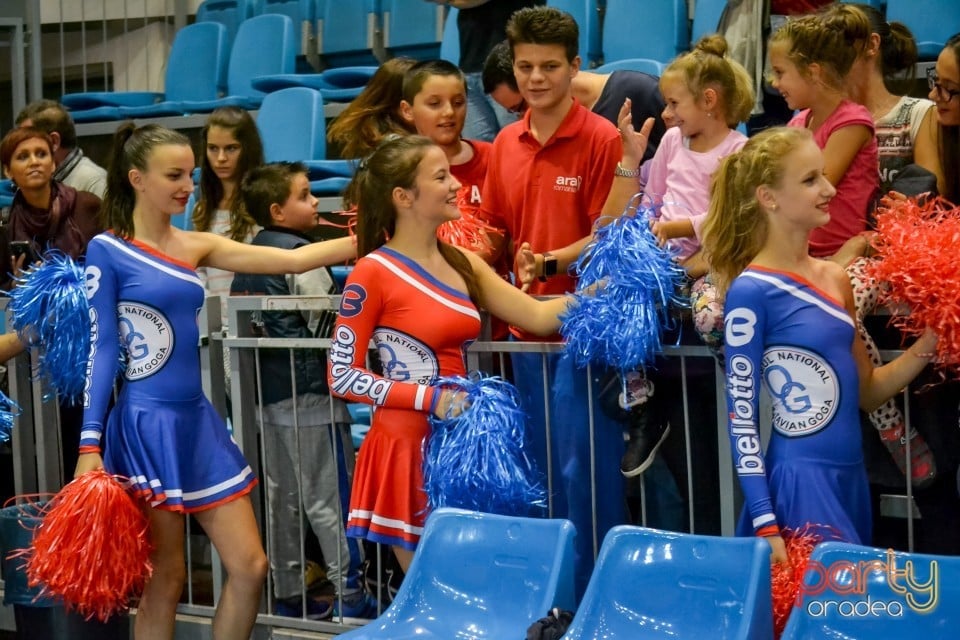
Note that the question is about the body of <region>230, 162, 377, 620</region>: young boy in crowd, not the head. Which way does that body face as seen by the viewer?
to the viewer's right

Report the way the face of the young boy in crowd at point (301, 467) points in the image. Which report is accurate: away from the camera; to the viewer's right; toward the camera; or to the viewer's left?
to the viewer's right

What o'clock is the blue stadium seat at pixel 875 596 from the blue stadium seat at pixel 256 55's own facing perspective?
the blue stadium seat at pixel 875 596 is roughly at 10 o'clock from the blue stadium seat at pixel 256 55.

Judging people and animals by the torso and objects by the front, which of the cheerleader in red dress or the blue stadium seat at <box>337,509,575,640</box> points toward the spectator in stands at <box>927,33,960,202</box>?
the cheerleader in red dress

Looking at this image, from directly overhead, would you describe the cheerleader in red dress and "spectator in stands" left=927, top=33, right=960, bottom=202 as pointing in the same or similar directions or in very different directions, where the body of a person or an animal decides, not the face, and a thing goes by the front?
very different directions

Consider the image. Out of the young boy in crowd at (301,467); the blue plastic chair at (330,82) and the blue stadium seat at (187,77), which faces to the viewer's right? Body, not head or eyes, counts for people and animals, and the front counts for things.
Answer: the young boy in crowd

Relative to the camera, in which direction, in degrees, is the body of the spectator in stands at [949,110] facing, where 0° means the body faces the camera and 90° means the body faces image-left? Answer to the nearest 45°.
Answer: approximately 45°

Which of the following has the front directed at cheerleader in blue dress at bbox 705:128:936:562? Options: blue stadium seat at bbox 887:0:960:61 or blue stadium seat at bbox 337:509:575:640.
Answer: blue stadium seat at bbox 887:0:960:61

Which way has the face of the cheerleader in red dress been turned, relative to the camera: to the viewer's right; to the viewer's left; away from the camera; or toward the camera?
to the viewer's right

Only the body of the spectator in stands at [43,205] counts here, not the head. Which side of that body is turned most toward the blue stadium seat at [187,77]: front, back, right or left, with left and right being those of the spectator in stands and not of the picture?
back

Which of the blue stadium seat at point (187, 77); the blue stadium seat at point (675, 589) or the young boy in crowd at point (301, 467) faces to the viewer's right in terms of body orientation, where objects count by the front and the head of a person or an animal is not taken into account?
the young boy in crowd

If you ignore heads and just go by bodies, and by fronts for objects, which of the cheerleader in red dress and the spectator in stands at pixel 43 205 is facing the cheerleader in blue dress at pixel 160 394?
the spectator in stands
